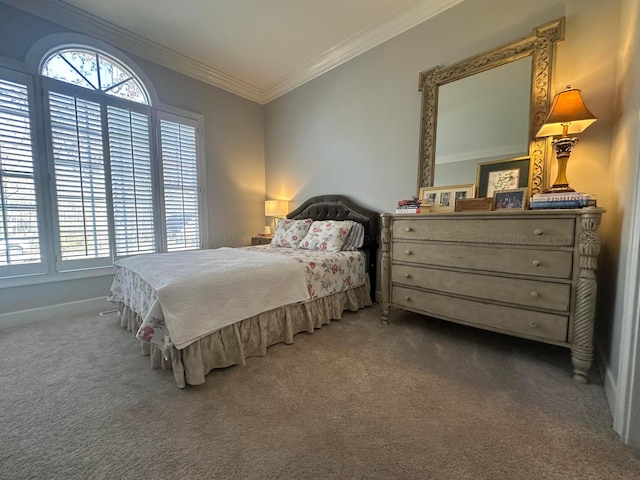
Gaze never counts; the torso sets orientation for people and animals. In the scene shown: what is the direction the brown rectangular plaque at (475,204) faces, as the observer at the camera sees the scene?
facing the viewer

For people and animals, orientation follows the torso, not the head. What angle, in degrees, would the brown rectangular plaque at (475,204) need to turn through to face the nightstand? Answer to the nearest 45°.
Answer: approximately 90° to its right

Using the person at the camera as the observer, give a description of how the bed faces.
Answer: facing the viewer and to the left of the viewer

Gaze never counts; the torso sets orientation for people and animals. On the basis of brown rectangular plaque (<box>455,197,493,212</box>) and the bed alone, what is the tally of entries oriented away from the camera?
0

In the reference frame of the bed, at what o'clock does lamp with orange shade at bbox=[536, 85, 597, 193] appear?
The lamp with orange shade is roughly at 8 o'clock from the bed.

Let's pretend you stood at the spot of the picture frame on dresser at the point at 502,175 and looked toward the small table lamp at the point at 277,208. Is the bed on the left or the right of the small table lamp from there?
left
